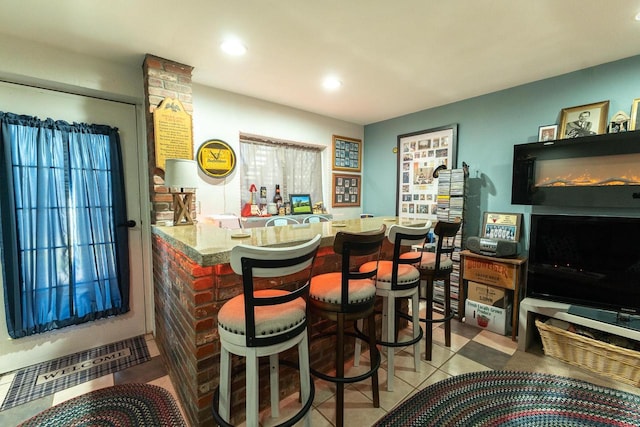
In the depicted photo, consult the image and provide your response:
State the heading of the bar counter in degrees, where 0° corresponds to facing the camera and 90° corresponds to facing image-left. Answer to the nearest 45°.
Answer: approximately 315°

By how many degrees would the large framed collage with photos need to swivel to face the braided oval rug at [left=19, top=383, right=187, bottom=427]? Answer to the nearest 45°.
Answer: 0° — it already faces it

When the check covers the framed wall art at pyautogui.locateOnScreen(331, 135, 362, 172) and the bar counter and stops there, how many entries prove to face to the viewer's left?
0

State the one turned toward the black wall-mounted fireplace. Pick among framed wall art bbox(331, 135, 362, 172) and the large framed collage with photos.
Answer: the framed wall art

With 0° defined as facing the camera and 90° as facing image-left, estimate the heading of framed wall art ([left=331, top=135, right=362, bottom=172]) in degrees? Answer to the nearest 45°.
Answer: approximately 315°

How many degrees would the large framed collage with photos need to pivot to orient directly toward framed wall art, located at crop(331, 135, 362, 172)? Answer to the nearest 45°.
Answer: approximately 45° to its right

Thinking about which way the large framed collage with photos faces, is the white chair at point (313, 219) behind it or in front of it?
in front

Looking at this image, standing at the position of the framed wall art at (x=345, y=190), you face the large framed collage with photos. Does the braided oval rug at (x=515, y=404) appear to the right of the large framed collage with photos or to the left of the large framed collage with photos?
right

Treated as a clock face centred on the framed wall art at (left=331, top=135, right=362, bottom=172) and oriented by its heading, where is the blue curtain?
The blue curtain is roughly at 3 o'clock from the framed wall art.

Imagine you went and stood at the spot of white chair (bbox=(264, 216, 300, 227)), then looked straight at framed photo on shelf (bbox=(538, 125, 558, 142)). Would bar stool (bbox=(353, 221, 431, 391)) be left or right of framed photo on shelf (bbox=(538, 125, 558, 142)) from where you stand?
right
